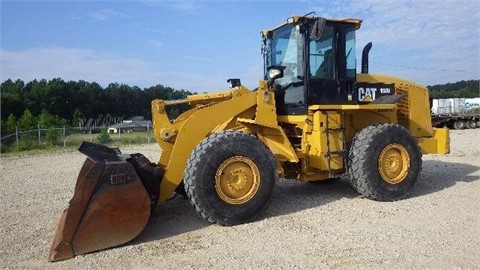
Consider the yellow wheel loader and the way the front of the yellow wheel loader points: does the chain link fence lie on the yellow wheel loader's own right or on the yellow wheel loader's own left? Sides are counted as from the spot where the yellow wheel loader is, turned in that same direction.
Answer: on the yellow wheel loader's own right

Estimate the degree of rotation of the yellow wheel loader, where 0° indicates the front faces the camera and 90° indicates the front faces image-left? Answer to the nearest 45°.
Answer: approximately 45°
